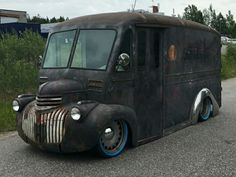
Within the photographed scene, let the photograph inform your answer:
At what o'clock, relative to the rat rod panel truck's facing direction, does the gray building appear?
The gray building is roughly at 4 o'clock from the rat rod panel truck.

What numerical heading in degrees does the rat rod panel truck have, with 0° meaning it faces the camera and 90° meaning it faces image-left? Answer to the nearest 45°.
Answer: approximately 45°
